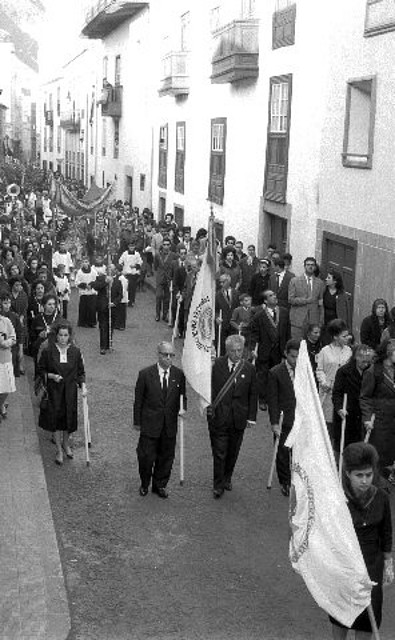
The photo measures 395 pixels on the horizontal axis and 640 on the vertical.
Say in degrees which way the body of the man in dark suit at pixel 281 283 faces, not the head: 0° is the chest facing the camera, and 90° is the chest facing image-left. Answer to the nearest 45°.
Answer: approximately 45°

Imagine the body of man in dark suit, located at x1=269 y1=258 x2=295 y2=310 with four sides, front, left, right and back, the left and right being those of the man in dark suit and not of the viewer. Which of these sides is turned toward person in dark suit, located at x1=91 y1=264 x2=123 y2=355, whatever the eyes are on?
right

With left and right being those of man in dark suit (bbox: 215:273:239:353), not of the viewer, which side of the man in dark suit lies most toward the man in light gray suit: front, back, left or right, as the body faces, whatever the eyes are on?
left

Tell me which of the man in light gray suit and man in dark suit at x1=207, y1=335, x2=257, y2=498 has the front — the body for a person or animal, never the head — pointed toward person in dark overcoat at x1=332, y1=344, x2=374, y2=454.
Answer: the man in light gray suit

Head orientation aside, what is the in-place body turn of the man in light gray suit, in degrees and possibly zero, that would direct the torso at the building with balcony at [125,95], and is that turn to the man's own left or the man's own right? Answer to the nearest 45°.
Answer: approximately 180°

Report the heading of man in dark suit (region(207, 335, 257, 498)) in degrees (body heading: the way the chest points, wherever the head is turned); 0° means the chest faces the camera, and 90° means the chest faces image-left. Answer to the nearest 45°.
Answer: approximately 0°

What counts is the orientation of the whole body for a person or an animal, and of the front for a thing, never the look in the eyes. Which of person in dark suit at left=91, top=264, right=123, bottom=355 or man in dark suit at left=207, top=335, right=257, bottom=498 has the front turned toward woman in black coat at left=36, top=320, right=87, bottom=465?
the person in dark suit

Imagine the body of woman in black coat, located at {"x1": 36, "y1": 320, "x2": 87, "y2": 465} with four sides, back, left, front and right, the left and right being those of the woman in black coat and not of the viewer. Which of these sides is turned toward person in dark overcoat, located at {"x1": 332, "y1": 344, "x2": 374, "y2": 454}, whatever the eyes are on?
left

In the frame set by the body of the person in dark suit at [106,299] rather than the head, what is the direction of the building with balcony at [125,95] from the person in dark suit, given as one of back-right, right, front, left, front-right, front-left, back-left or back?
back

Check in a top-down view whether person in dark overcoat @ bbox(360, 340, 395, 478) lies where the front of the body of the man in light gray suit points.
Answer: yes
